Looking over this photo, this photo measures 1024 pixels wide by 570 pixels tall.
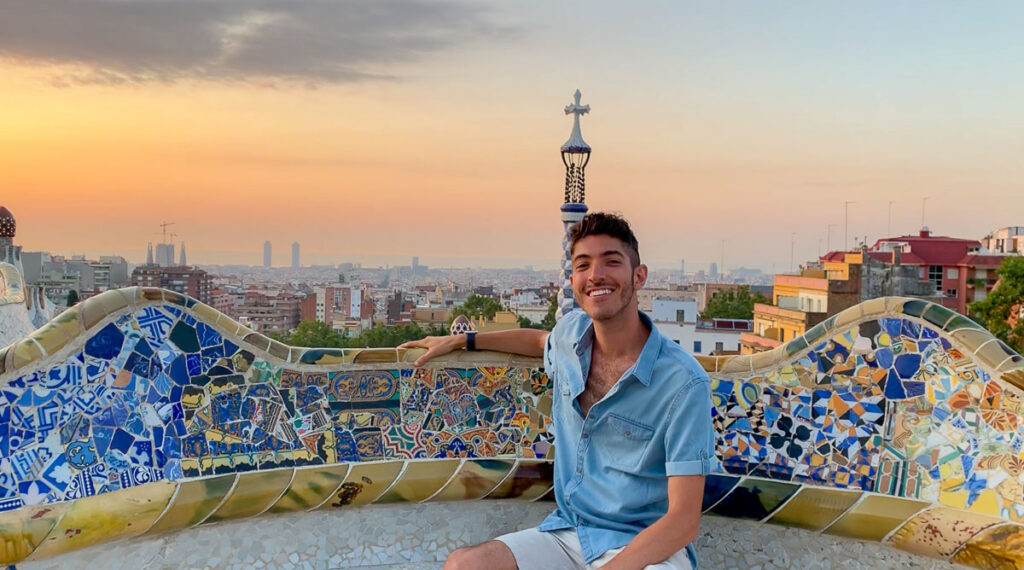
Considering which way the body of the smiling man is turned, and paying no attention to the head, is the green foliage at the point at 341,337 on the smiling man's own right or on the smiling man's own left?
on the smiling man's own right

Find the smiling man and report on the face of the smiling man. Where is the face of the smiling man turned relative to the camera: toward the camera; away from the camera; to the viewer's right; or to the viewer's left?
toward the camera

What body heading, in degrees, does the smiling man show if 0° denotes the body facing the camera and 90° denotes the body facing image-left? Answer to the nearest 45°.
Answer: approximately 45°

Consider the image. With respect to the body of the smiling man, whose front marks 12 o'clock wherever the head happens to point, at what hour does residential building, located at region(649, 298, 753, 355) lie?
The residential building is roughly at 5 o'clock from the smiling man.

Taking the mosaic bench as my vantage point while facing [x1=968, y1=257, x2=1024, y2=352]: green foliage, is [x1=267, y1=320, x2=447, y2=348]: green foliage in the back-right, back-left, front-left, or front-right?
front-left

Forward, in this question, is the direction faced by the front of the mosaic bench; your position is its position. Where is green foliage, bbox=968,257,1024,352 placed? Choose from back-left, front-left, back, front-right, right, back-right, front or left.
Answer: back-left

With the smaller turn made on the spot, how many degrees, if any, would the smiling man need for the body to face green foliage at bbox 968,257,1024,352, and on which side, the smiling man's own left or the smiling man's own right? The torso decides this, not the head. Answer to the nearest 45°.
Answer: approximately 180°

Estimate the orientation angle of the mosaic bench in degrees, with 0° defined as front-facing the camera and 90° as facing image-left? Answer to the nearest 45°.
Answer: approximately 0°
